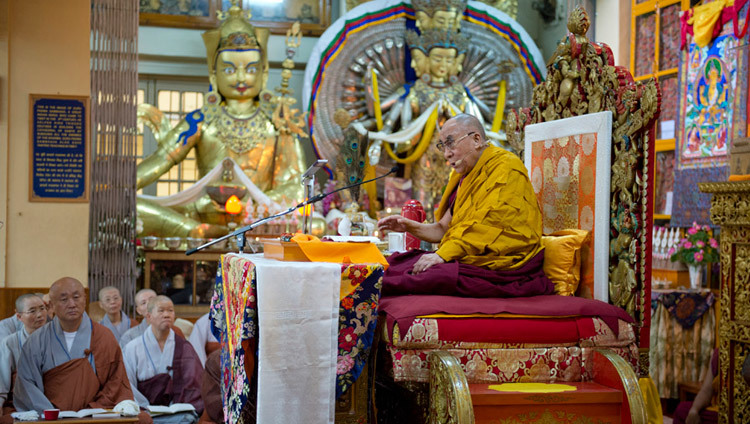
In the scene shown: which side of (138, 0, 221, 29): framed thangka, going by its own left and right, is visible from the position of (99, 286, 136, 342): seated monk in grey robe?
front

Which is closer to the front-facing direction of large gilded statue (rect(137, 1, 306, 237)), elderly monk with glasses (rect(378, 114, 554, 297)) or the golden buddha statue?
the elderly monk with glasses

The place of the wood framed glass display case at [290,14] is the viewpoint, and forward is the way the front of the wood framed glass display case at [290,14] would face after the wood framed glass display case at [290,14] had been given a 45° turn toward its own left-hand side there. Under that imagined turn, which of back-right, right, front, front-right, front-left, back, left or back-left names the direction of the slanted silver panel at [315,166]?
front-right

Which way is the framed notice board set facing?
toward the camera

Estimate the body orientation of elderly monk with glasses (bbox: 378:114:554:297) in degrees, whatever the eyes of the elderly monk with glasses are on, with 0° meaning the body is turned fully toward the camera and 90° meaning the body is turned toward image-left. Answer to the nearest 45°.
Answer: approximately 90°

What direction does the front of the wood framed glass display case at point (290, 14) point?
toward the camera

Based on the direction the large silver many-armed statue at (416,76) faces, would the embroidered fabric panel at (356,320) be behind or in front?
in front

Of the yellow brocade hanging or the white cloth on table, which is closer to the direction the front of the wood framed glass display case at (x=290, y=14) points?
the white cloth on table

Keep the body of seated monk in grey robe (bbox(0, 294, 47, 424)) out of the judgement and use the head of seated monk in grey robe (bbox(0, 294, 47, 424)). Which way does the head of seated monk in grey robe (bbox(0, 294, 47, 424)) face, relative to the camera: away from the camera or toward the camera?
toward the camera

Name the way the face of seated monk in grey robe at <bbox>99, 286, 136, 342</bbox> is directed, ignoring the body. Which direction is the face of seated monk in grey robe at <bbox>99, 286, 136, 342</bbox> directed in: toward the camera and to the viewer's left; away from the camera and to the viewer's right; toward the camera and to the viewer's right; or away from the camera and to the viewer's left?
toward the camera and to the viewer's right

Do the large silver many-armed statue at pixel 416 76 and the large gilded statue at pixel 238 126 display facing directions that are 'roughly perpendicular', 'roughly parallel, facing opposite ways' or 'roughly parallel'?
roughly parallel

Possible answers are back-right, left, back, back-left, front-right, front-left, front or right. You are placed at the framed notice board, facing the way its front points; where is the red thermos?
front-left

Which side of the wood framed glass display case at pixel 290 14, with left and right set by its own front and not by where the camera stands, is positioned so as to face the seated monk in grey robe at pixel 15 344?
front

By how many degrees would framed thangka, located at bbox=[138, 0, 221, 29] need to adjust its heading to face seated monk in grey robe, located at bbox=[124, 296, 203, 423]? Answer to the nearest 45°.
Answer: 0° — it already faces them

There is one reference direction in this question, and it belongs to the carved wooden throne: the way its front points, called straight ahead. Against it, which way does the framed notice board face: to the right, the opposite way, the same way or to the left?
to the left
